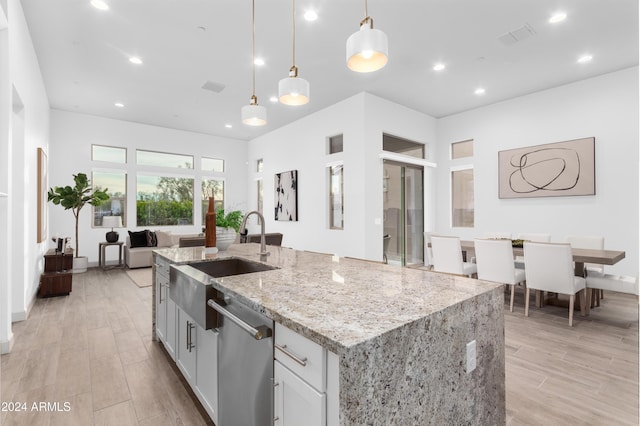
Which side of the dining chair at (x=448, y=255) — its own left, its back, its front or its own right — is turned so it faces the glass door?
left

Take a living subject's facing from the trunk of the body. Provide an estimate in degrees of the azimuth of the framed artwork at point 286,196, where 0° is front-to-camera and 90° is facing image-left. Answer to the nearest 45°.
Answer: approximately 45°

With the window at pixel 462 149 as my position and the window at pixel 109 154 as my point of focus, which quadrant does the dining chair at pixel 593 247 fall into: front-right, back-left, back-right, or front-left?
back-left

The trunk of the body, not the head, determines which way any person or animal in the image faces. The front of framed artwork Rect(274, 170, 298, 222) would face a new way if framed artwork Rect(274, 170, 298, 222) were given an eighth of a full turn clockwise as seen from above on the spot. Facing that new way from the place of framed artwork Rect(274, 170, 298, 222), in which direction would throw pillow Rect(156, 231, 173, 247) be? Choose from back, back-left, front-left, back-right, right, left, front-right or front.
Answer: front

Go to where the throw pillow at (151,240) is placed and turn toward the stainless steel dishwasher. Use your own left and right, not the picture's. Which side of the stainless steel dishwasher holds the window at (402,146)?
left

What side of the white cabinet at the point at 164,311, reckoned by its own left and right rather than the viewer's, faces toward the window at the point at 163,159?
right

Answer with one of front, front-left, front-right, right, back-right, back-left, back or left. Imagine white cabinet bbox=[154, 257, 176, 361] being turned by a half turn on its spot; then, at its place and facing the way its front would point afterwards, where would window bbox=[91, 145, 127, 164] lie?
left

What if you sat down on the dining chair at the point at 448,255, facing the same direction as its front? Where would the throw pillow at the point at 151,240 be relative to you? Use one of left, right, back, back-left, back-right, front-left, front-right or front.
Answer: back-left

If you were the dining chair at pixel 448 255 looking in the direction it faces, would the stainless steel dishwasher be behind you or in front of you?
behind

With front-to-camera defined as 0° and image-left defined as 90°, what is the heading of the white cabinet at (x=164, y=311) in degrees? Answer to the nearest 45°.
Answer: approximately 90°

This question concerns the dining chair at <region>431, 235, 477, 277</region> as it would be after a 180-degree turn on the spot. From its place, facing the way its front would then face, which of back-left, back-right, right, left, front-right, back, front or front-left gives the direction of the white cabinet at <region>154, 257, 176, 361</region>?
front

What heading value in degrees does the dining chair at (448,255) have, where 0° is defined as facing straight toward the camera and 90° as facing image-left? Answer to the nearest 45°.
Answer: approximately 225°

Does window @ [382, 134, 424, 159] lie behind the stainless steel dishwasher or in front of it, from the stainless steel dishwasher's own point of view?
behind

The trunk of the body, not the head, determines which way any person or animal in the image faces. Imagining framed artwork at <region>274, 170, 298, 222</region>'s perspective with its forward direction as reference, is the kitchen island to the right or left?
on its left
